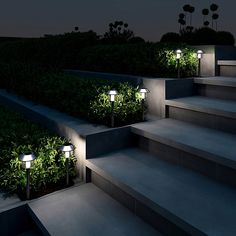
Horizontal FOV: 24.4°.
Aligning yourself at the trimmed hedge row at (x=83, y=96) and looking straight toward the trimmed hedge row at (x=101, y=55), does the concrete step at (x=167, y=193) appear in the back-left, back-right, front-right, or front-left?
back-right

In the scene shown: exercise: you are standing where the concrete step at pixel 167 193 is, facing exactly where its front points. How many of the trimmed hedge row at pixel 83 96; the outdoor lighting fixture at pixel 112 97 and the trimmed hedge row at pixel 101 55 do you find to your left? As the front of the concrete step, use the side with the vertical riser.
0

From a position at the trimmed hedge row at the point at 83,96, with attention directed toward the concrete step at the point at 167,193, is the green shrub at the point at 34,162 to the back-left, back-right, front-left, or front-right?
front-right

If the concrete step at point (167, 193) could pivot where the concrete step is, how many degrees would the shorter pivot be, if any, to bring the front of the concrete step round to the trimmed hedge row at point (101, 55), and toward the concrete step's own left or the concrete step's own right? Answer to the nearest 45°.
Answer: approximately 135° to the concrete step's own right

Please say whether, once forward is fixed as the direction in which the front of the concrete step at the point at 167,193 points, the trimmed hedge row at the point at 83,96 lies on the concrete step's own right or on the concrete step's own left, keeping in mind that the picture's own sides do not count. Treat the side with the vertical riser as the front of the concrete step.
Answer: on the concrete step's own right

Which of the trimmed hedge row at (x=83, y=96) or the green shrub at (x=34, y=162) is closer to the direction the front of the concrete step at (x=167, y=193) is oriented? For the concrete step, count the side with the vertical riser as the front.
the green shrub

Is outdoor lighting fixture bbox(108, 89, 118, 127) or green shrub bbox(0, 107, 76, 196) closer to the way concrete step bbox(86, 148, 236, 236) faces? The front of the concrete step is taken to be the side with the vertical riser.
the green shrub

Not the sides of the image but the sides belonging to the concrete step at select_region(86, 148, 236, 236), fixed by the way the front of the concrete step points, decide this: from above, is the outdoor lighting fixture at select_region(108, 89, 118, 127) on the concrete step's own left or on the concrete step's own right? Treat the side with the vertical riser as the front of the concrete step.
on the concrete step's own right

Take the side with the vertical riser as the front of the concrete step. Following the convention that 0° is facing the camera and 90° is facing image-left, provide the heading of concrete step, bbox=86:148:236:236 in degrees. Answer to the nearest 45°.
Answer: approximately 45°
